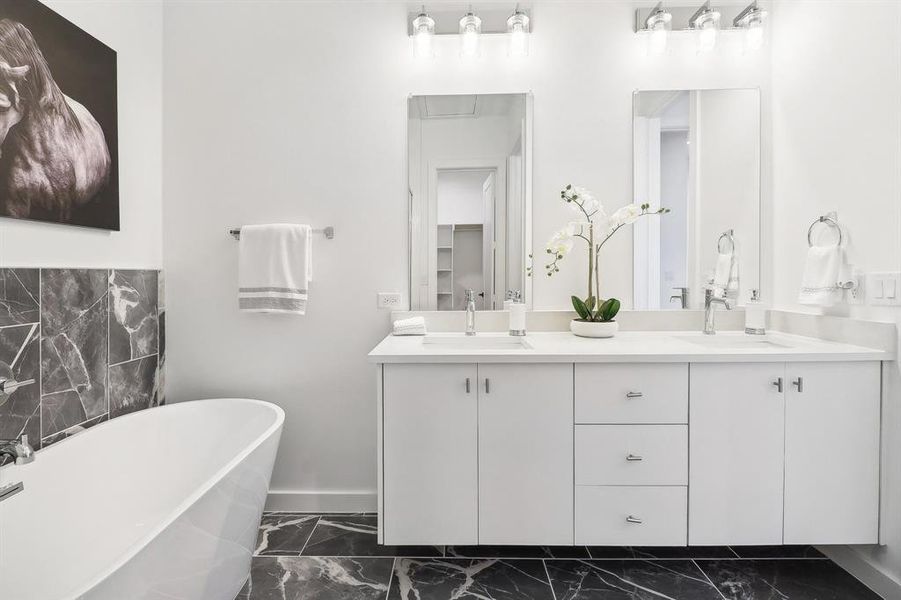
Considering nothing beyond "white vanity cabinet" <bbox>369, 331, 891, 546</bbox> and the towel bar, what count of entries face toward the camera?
2

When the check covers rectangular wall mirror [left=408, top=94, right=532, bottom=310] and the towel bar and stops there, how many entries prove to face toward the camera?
2

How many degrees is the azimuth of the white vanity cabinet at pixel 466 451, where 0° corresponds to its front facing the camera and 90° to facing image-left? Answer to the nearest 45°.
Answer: approximately 0°

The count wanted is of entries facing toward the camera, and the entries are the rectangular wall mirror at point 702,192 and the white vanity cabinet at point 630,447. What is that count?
2

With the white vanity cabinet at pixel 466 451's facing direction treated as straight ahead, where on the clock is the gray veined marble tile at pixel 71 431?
The gray veined marble tile is roughly at 3 o'clock from the white vanity cabinet.

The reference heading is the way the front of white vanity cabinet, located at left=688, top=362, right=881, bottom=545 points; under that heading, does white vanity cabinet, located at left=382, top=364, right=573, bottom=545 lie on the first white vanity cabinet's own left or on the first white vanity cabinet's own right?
on the first white vanity cabinet's own right

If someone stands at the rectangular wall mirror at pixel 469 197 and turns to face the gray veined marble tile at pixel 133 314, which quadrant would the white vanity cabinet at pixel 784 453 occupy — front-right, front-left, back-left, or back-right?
back-left

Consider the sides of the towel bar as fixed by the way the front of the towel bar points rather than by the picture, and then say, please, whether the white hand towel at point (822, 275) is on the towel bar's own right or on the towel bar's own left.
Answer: on the towel bar's own left

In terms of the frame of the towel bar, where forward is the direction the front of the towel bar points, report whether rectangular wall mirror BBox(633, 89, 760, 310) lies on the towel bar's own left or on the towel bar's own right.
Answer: on the towel bar's own left
